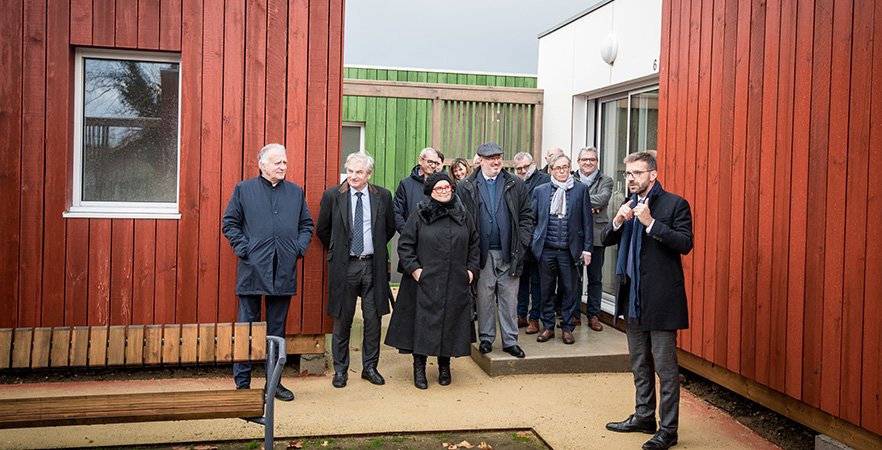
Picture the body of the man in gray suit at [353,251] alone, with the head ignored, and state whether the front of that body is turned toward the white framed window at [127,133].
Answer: no

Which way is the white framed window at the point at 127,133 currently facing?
toward the camera

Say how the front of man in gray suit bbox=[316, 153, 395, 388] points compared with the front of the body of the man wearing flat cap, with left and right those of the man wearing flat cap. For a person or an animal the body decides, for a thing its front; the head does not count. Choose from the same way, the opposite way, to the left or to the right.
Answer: the same way

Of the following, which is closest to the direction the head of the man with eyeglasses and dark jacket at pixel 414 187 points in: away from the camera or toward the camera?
toward the camera

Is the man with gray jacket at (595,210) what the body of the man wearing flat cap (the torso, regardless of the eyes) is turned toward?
no

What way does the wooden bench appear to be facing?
toward the camera

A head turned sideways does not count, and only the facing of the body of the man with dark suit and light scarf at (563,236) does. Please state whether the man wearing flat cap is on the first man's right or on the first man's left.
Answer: on the first man's right

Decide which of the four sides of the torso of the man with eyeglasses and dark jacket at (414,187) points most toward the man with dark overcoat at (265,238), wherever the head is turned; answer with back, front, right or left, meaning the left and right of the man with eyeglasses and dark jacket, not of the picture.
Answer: right

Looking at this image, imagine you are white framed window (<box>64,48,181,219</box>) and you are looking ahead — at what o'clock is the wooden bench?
The wooden bench is roughly at 12 o'clock from the white framed window.

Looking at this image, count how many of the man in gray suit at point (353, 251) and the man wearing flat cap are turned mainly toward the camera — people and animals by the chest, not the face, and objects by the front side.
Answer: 2

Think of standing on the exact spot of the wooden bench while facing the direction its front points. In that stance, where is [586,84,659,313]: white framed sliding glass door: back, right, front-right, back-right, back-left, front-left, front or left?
back-left

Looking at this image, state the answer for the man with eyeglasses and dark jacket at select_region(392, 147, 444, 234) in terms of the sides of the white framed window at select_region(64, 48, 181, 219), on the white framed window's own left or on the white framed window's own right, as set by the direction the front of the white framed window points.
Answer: on the white framed window's own left

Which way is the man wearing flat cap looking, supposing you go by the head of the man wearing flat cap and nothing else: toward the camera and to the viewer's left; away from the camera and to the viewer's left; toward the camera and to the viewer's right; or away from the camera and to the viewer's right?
toward the camera and to the viewer's right

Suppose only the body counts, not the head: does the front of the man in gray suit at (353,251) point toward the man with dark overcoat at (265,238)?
no

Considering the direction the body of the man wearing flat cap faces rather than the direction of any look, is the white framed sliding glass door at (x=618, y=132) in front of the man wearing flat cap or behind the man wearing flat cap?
behind

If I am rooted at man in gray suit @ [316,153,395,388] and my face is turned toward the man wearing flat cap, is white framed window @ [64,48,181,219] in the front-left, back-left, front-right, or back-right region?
back-left

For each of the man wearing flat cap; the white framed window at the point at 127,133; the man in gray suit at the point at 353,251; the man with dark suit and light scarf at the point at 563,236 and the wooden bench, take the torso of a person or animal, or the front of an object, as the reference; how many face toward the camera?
5
